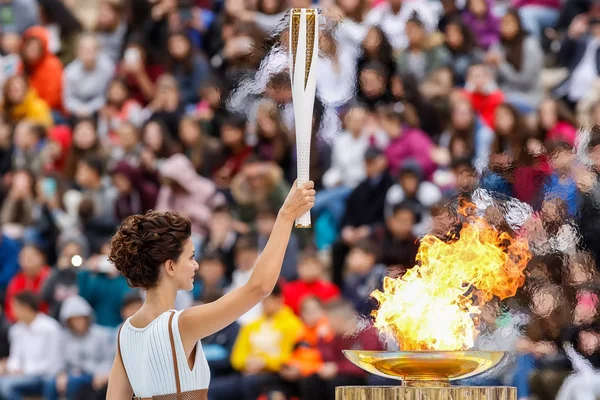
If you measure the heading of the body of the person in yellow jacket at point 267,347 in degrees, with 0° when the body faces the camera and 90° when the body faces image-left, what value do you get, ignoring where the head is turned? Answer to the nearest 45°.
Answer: approximately 0°

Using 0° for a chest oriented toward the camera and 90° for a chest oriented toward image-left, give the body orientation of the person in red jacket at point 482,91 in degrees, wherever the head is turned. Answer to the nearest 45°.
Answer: approximately 0°

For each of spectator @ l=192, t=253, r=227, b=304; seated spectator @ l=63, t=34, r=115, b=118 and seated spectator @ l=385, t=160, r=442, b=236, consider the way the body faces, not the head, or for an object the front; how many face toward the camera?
3

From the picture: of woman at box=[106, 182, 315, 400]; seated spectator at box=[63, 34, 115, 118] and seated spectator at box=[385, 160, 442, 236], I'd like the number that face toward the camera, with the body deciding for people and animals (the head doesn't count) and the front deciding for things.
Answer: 2

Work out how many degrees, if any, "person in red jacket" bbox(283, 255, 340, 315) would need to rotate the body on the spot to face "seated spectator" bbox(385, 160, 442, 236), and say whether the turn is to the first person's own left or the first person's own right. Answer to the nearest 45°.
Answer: approximately 90° to the first person's own left

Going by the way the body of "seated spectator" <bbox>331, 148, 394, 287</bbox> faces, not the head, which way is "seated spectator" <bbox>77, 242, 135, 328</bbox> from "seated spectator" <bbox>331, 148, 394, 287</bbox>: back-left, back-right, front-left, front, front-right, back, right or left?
front-right

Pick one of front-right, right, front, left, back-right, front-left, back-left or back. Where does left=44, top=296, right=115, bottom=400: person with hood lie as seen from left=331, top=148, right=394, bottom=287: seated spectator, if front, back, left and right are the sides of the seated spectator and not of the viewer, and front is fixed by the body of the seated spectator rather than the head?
front-right

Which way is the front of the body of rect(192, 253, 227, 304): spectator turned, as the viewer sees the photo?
toward the camera

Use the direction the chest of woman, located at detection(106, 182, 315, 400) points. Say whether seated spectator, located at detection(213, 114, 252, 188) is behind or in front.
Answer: in front

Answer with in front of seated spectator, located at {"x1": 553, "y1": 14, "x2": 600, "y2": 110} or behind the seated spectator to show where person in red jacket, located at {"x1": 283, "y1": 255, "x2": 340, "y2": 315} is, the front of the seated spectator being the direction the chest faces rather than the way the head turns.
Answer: in front

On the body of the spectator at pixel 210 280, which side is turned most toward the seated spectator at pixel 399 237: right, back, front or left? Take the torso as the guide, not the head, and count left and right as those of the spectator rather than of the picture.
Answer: left
